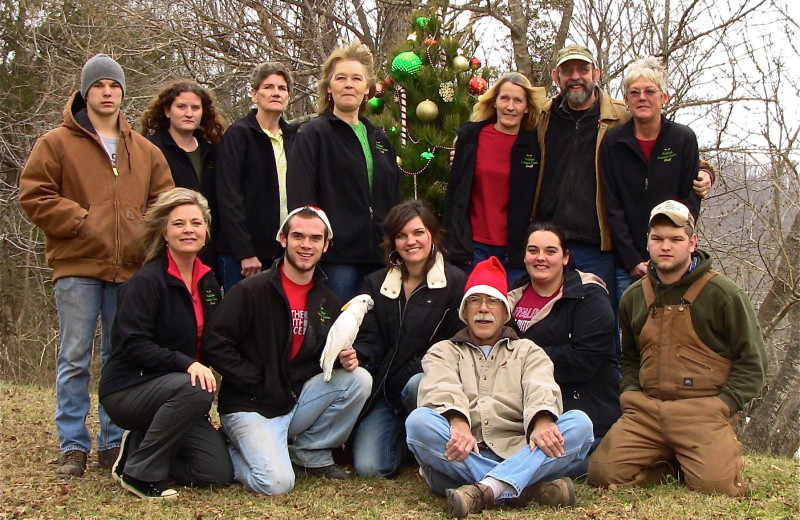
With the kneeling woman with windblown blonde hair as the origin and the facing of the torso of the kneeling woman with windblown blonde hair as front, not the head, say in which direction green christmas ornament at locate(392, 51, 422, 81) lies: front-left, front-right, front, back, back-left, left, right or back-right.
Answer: left

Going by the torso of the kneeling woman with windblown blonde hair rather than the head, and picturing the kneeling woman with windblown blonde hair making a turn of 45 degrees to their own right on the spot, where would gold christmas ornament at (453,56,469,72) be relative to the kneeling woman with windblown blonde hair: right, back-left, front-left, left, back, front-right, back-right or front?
back-left

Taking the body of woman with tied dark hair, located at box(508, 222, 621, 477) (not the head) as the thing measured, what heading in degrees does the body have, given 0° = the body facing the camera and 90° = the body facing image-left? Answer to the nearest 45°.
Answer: approximately 45°

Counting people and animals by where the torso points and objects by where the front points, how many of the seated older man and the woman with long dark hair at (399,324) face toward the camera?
2

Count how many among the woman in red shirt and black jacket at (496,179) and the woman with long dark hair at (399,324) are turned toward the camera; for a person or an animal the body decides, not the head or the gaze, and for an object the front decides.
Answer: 2

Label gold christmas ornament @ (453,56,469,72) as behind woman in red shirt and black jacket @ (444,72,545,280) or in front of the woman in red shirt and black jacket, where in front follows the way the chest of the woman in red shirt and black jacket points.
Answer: behind

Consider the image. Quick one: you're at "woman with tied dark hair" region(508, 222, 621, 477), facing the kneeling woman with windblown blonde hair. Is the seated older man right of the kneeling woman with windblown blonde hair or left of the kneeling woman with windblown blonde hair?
left

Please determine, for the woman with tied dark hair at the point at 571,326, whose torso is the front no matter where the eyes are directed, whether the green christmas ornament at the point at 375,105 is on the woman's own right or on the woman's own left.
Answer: on the woman's own right
